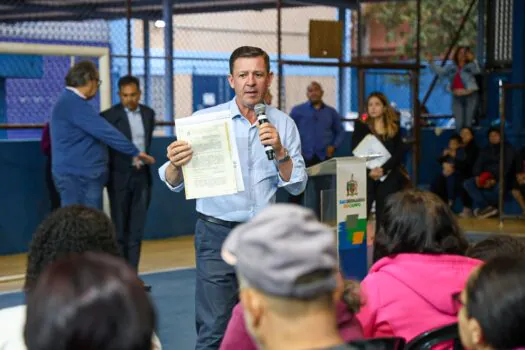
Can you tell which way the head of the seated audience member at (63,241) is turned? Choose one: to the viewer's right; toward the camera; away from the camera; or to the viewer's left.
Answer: away from the camera

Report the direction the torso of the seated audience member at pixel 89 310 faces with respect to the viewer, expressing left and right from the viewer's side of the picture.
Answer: facing away from the viewer

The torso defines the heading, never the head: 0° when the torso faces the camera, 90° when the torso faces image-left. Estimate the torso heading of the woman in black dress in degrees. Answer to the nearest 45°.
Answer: approximately 45°

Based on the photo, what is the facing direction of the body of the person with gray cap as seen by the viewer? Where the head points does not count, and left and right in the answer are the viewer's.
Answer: facing away from the viewer and to the left of the viewer

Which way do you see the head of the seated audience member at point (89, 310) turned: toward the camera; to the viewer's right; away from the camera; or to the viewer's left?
away from the camera

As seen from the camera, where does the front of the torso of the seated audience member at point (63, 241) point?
away from the camera

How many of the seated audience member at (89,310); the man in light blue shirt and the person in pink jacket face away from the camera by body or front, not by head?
2

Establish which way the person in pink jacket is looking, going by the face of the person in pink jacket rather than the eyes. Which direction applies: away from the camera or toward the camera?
away from the camera

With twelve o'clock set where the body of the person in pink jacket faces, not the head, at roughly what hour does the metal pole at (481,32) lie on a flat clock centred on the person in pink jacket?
The metal pole is roughly at 12 o'clock from the person in pink jacket.
